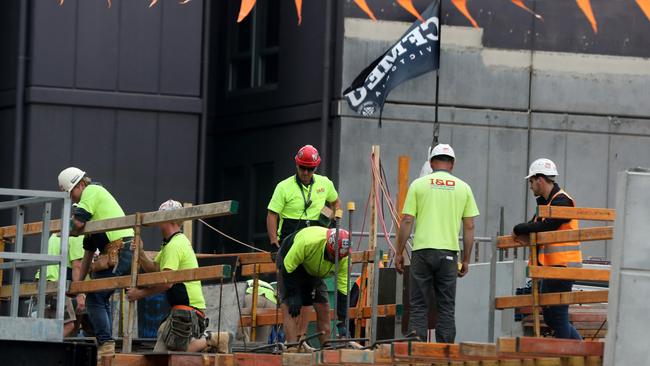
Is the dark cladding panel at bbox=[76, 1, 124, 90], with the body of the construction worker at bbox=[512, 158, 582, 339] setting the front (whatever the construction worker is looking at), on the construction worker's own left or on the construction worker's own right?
on the construction worker's own right

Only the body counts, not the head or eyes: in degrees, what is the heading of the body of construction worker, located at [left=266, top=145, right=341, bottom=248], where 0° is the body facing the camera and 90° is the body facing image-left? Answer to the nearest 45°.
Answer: approximately 0°

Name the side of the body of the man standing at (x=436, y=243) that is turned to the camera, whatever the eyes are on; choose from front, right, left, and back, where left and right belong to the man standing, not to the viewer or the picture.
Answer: back

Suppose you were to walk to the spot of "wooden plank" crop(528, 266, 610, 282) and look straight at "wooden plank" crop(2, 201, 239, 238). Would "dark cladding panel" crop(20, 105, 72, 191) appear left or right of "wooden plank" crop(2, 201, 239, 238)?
right

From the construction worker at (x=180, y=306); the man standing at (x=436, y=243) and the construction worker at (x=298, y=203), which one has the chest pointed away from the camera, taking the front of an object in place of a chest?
the man standing

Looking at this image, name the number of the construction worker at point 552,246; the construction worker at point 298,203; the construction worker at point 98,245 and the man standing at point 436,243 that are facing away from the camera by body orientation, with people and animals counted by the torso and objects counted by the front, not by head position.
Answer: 1

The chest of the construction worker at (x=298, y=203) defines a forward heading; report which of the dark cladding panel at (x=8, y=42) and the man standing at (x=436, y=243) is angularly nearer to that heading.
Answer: the man standing

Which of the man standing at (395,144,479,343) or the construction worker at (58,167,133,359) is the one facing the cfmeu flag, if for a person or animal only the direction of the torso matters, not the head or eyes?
the man standing

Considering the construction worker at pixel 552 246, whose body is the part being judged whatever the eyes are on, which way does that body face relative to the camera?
to the viewer's left

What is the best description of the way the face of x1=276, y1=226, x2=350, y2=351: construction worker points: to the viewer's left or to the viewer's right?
to the viewer's right

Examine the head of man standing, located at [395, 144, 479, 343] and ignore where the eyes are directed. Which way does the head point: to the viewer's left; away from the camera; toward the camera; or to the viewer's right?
away from the camera
